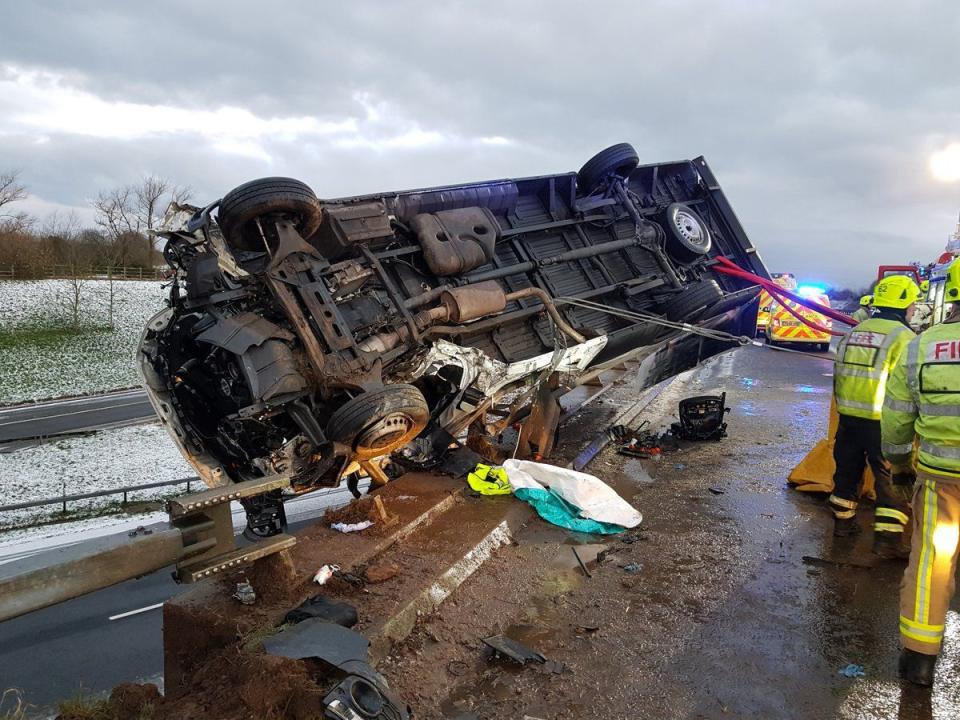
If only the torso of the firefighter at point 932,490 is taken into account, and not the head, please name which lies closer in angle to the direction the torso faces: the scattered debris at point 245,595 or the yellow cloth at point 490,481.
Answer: the yellow cloth

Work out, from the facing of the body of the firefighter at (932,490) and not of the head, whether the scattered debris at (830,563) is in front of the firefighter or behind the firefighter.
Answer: in front

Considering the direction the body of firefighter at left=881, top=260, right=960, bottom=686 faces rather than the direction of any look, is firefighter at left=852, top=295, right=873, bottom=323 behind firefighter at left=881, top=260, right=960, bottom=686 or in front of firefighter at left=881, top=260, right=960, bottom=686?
in front
